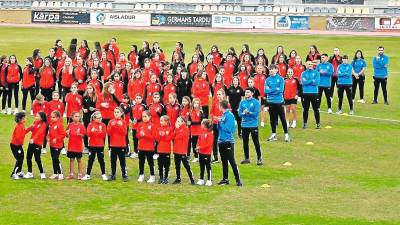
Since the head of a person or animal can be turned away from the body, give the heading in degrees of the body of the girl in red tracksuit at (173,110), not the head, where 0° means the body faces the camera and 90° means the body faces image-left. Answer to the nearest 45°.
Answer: approximately 0°

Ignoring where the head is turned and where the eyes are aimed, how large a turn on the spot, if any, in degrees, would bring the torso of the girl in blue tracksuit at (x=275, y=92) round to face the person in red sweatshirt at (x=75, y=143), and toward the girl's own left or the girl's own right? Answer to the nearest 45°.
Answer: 0° — they already face them

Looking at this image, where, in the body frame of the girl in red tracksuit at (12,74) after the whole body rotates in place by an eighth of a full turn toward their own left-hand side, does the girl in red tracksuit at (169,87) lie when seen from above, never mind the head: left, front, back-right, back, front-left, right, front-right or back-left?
front

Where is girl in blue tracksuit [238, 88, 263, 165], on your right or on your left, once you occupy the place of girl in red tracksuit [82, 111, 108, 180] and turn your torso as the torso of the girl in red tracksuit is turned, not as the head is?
on your left

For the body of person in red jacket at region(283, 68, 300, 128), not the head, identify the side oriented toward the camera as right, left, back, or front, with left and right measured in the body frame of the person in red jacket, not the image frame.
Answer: front

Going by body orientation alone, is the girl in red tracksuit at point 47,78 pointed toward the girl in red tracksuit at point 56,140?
yes

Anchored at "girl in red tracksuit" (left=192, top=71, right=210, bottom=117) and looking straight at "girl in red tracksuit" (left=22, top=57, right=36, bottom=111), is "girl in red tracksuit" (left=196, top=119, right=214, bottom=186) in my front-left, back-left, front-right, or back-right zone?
back-left

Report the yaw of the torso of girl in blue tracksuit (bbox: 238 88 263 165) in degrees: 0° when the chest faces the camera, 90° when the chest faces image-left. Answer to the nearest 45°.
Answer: approximately 45°

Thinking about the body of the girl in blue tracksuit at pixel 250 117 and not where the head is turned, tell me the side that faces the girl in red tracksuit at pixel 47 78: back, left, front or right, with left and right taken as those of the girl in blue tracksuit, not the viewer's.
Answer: right

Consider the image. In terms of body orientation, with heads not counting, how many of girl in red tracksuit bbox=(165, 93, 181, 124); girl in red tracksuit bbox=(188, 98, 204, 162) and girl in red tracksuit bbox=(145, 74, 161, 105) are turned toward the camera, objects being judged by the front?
3

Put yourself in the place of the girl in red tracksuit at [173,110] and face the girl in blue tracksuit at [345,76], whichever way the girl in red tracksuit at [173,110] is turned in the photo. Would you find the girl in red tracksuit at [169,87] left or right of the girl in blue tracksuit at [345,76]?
left
